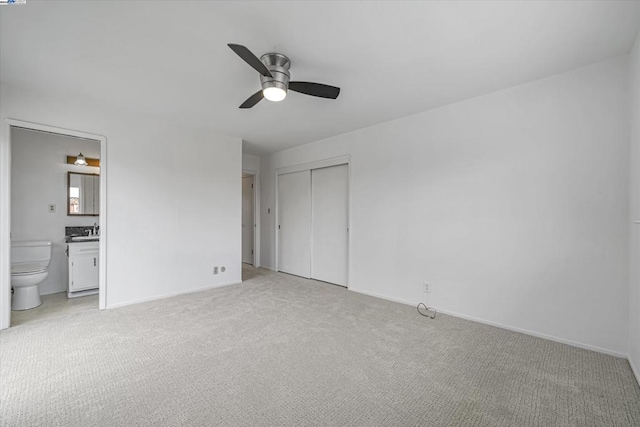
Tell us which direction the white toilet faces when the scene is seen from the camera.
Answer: facing the viewer

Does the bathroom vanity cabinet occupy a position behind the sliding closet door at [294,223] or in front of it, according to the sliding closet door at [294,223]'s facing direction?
in front

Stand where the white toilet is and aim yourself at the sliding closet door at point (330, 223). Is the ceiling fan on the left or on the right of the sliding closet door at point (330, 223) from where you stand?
right

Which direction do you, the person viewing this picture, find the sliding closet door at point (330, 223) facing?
facing the viewer and to the left of the viewer

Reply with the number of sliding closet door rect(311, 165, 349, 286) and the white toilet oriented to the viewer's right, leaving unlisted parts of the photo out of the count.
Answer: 0

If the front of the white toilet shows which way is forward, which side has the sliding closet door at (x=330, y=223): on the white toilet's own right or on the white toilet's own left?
on the white toilet's own left

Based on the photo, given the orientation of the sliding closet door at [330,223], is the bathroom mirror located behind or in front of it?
in front

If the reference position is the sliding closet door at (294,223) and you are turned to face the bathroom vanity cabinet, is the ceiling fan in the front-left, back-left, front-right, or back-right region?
front-left

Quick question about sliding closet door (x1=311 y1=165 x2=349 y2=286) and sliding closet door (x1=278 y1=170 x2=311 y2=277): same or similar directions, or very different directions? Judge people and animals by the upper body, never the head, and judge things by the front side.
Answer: same or similar directions

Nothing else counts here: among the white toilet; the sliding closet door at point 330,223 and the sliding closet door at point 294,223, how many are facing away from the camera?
0

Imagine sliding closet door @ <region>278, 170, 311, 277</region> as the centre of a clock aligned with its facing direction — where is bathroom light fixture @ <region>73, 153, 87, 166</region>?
The bathroom light fixture is roughly at 1 o'clock from the sliding closet door.
